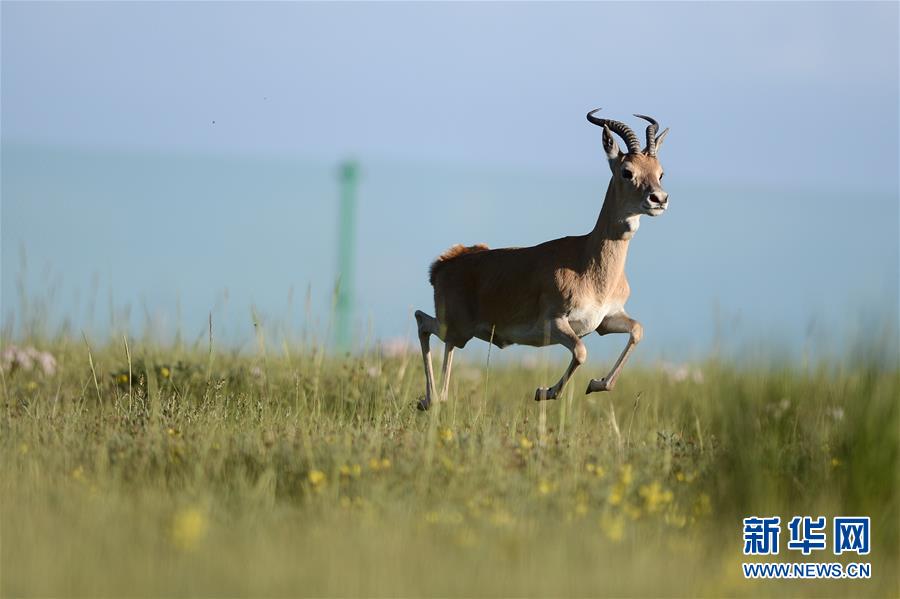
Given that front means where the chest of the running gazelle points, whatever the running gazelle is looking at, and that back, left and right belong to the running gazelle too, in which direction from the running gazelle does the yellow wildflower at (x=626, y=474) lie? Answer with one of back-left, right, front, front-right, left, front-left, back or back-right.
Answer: front-right

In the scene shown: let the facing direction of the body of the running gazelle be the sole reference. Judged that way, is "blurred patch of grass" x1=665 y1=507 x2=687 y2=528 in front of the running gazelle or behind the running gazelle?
in front

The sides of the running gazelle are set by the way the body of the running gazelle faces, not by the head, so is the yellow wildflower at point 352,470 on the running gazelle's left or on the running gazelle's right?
on the running gazelle's right

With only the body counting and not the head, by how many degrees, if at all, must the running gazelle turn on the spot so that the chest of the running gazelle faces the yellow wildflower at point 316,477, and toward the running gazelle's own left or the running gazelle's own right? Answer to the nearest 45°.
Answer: approximately 90° to the running gazelle's own right

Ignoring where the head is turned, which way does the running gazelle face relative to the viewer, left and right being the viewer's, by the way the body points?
facing the viewer and to the right of the viewer

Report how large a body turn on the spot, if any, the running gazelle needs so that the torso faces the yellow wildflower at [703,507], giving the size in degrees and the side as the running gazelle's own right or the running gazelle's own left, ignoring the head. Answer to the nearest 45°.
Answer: approximately 45° to the running gazelle's own right

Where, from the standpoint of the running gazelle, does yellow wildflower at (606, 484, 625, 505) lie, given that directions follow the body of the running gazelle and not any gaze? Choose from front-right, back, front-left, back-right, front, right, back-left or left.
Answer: front-right
